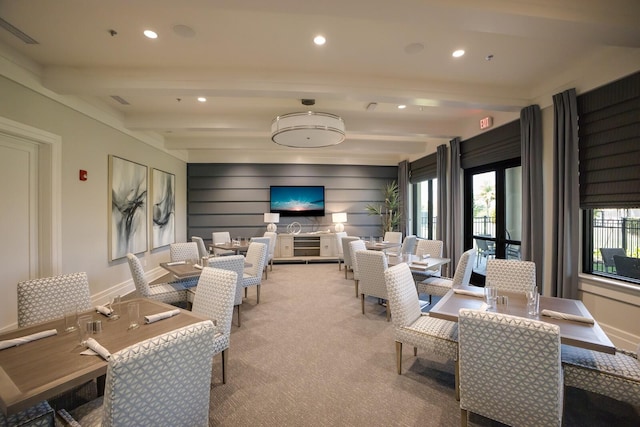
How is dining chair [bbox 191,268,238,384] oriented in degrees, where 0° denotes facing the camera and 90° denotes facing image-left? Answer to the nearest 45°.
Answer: approximately 45°

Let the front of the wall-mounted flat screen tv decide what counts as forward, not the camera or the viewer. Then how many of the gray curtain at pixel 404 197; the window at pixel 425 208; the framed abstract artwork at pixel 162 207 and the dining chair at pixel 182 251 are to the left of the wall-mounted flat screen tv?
2

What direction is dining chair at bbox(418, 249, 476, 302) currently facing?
to the viewer's left

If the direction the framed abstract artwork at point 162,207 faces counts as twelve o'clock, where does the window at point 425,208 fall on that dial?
The window is roughly at 11 o'clock from the framed abstract artwork.

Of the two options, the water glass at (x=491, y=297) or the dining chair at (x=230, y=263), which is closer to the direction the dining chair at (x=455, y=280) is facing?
the dining chair

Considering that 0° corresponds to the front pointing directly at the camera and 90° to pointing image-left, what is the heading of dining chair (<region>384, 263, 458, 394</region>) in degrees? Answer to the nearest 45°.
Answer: approximately 315°

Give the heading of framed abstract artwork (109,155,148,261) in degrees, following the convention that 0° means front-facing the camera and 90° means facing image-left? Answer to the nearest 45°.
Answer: approximately 315°

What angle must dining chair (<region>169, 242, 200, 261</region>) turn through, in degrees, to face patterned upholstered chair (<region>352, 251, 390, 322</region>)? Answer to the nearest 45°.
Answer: approximately 45° to its left

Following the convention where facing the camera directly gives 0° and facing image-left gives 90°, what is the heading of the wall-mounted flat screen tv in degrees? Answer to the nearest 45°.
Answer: approximately 0°

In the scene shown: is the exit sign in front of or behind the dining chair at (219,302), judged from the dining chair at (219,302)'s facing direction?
behind
